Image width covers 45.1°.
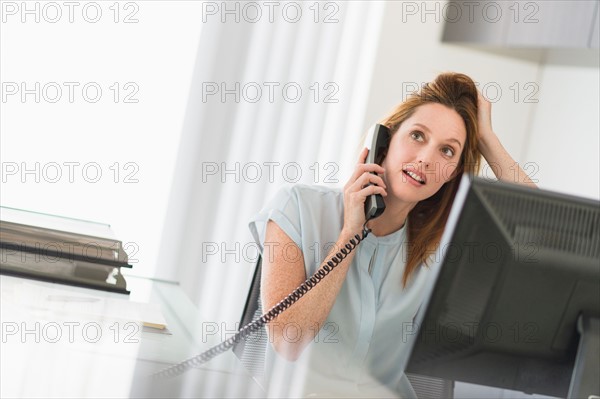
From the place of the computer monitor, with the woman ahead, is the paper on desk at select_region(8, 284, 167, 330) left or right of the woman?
left

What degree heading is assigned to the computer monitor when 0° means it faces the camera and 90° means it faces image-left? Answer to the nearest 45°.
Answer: approximately 135°

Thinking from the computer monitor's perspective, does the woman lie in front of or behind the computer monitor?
in front

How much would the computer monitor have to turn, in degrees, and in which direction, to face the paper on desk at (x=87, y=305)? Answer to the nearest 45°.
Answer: approximately 45° to its left
